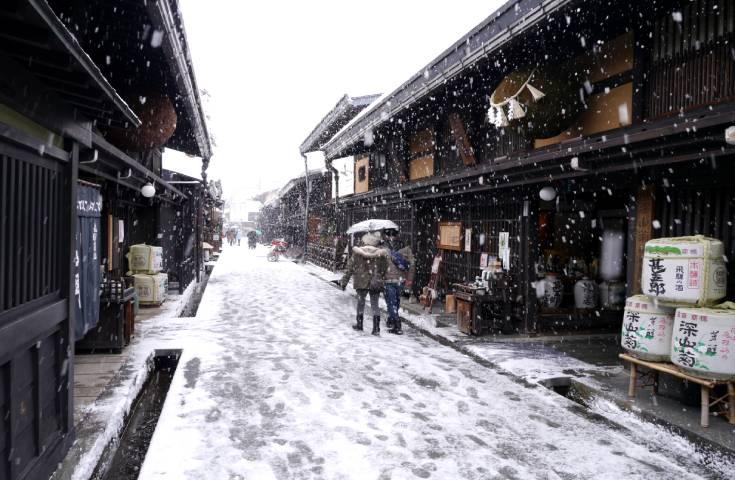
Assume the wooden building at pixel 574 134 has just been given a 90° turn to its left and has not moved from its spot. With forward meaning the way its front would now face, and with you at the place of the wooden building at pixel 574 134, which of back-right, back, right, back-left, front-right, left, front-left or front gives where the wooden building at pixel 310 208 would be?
back

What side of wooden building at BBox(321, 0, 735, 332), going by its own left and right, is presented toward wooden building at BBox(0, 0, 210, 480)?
front

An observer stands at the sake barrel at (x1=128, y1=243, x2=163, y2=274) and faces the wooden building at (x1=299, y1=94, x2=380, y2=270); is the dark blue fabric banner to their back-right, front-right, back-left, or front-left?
back-right

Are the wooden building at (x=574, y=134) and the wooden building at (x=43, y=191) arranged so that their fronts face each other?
yes

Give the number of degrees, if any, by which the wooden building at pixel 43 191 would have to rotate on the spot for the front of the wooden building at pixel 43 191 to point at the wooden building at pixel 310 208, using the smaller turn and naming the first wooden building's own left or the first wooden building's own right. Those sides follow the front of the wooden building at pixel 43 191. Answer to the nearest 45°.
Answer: approximately 45° to the first wooden building's own left

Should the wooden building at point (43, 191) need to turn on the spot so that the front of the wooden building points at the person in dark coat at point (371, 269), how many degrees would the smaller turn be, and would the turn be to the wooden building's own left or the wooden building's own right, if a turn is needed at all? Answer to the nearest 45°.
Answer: approximately 45° to the wooden building's own left

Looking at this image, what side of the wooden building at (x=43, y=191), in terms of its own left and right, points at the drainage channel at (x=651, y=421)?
front

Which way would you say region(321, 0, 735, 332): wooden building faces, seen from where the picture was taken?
facing the viewer and to the left of the viewer

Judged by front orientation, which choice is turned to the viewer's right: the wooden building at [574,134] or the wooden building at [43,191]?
the wooden building at [43,191]

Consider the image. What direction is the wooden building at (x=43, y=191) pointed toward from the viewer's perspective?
to the viewer's right

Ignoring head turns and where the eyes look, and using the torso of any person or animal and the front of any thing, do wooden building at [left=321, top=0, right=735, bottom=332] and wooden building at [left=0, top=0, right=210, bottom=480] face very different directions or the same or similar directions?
very different directions

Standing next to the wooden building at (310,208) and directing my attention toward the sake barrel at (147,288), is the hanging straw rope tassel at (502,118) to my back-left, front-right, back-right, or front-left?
front-left
